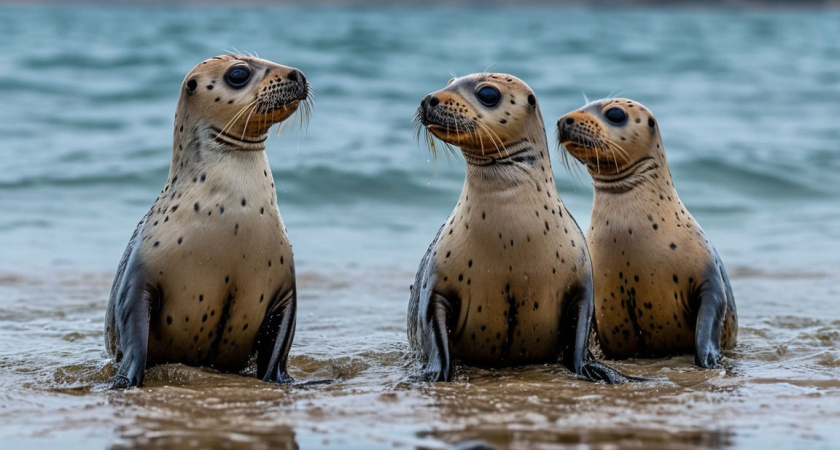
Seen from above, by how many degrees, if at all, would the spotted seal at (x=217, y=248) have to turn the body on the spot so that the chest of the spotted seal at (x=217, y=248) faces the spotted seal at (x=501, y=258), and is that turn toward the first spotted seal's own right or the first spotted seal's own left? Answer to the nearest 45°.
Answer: approximately 45° to the first spotted seal's own left

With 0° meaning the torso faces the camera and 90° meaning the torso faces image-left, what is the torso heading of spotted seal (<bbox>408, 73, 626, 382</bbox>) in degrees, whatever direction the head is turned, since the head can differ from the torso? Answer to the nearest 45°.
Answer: approximately 0°

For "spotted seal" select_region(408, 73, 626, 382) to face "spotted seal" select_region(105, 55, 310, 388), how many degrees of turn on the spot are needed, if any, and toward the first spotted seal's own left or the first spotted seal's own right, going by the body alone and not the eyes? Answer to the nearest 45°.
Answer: approximately 90° to the first spotted seal's own right

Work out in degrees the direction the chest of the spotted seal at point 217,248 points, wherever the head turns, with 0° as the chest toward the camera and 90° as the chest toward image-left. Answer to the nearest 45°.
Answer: approximately 315°
